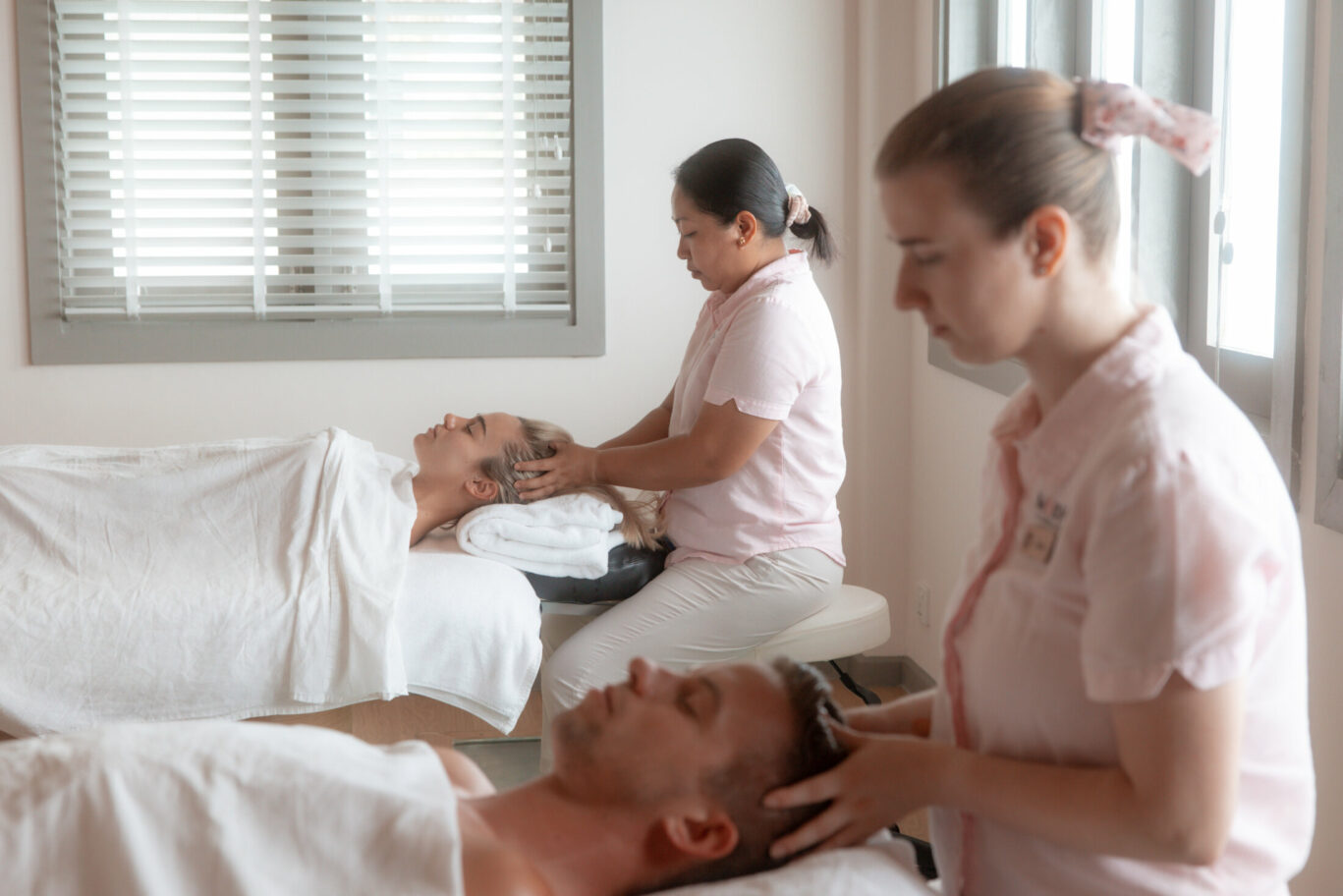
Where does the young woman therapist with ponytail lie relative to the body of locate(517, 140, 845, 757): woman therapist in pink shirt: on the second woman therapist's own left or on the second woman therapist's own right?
on the second woman therapist's own left

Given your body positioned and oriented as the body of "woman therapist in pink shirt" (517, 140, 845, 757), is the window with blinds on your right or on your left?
on your right

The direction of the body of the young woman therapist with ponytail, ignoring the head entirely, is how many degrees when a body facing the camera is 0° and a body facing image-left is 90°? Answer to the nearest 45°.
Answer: approximately 90°

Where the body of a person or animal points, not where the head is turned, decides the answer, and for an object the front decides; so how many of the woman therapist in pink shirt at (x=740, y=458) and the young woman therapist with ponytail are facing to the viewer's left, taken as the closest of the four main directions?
2

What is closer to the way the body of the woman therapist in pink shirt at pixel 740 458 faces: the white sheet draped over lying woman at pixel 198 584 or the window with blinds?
the white sheet draped over lying woman

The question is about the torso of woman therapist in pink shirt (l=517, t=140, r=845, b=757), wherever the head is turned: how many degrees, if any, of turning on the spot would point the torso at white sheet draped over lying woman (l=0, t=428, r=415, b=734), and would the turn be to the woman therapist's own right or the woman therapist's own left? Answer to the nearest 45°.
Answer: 0° — they already face it

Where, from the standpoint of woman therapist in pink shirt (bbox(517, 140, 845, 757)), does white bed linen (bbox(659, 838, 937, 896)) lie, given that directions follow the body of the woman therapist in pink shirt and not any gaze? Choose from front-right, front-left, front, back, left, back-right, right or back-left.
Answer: left

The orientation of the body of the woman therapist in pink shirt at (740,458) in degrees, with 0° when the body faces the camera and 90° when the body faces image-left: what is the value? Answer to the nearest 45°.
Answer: approximately 90°
